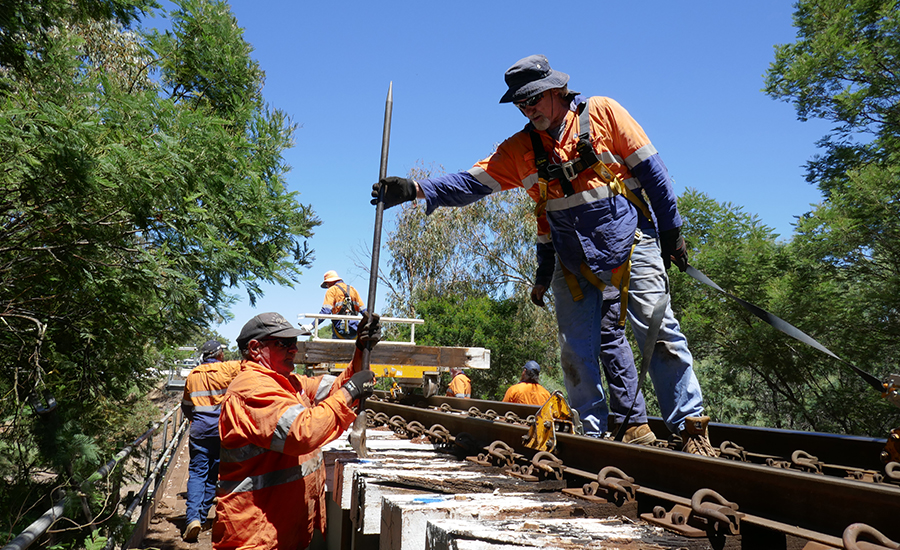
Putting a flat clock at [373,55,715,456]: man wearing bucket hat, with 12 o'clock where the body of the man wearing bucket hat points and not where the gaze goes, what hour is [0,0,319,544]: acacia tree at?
The acacia tree is roughly at 2 o'clock from the man wearing bucket hat.

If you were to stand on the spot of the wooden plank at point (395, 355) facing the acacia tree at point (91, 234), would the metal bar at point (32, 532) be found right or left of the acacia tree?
left

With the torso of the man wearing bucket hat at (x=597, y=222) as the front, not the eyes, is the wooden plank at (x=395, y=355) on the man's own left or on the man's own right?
on the man's own right

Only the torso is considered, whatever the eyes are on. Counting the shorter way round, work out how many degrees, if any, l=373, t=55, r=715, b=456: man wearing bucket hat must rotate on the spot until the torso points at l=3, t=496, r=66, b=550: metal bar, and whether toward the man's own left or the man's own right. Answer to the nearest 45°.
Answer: approximately 45° to the man's own right

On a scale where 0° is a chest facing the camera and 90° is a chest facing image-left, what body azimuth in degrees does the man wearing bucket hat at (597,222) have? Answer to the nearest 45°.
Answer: approximately 45°

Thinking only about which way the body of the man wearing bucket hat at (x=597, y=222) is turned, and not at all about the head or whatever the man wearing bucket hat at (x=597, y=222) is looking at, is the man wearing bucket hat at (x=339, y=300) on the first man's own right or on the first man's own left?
on the first man's own right

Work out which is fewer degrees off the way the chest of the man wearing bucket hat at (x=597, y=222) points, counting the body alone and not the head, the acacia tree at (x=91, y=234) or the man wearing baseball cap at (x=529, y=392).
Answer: the acacia tree
